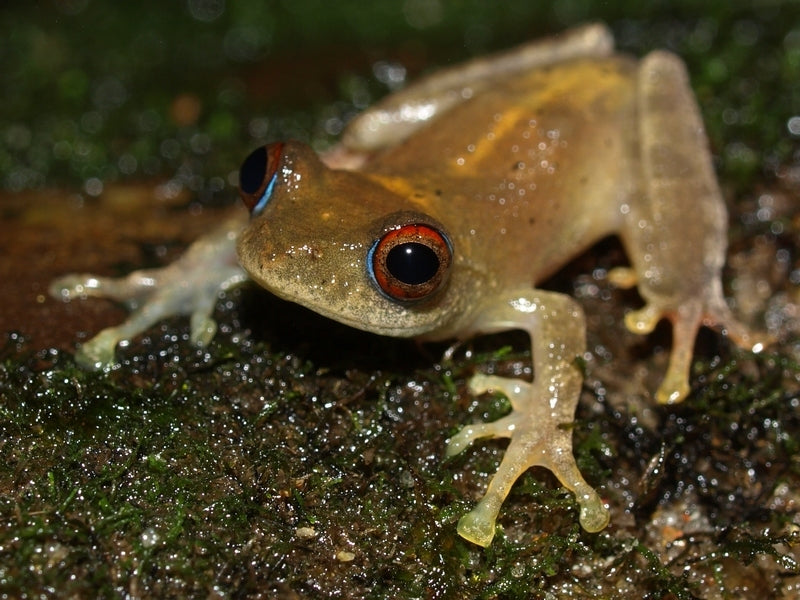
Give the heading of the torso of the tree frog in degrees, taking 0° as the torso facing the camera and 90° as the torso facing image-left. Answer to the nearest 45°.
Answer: approximately 45°
